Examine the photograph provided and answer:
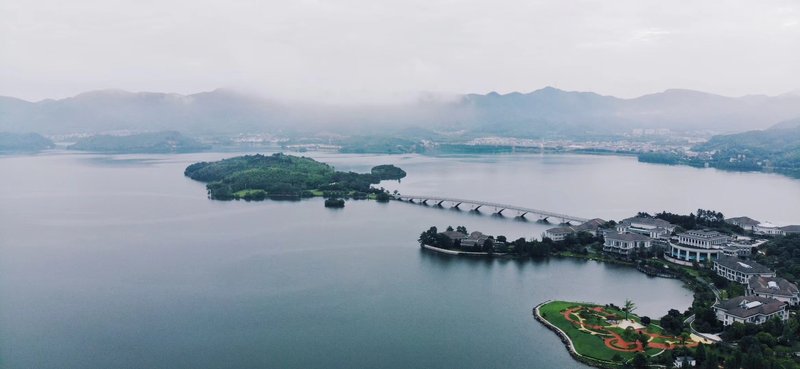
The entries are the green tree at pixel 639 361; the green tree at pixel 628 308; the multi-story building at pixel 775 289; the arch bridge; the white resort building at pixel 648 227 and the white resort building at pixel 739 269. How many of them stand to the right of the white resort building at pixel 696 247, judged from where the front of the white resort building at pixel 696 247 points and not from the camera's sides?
2

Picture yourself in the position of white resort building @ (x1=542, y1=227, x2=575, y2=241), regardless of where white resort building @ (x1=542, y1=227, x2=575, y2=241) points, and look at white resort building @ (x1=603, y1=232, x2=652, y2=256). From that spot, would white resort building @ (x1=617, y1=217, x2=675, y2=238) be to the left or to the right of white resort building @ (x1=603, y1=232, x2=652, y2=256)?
left

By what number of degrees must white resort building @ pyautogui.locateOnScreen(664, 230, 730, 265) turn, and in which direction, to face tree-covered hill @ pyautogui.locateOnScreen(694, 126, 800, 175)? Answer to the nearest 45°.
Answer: approximately 135° to its right

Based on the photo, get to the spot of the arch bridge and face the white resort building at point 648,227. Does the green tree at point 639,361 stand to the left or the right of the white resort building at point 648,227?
right

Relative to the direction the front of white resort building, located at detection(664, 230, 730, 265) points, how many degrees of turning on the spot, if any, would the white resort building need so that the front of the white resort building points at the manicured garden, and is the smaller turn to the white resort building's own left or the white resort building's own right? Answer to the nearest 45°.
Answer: approximately 45° to the white resort building's own left

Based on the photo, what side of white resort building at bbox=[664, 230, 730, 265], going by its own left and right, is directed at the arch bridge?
right

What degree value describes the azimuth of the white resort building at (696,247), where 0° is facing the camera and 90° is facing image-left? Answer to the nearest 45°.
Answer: approximately 45°

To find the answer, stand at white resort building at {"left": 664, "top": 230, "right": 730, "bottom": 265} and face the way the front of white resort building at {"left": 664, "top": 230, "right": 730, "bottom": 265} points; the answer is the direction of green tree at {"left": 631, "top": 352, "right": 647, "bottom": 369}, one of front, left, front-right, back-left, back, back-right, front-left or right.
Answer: front-left

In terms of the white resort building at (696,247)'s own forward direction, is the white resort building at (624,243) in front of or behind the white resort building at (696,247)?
in front

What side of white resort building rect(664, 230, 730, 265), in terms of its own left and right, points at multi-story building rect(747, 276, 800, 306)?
left

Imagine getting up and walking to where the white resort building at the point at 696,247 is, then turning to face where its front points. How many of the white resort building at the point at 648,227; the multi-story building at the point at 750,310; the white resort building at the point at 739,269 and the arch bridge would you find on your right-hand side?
2

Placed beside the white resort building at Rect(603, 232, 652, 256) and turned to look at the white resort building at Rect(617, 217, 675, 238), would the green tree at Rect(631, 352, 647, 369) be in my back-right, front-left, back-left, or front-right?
back-right

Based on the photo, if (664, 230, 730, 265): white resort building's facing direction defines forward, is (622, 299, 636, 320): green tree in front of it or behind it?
in front

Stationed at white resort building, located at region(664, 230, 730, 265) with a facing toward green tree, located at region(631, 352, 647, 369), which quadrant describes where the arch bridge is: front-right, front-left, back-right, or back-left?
back-right
